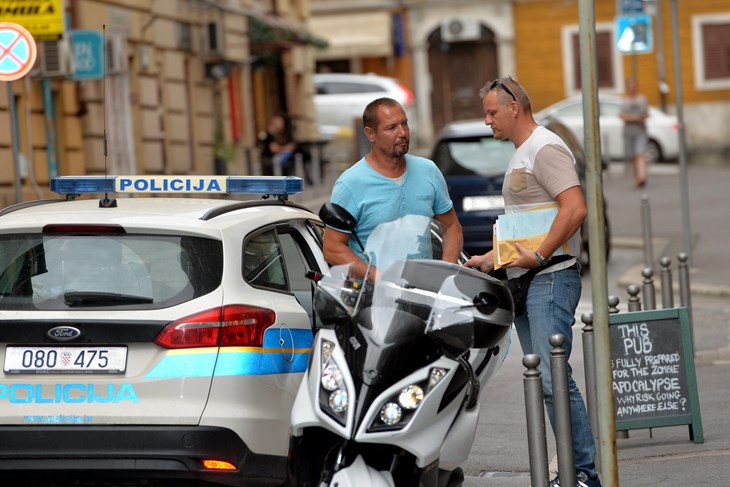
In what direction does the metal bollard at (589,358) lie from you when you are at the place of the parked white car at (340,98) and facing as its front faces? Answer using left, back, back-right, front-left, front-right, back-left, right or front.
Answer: left

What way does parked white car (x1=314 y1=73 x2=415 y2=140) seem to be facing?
to the viewer's left

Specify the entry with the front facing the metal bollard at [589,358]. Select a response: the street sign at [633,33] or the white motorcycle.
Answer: the street sign

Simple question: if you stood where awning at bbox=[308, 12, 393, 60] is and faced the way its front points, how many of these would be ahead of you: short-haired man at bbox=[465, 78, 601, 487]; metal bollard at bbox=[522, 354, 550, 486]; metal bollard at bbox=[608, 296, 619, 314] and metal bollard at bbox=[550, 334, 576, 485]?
4

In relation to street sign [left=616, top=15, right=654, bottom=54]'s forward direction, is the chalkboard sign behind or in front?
in front

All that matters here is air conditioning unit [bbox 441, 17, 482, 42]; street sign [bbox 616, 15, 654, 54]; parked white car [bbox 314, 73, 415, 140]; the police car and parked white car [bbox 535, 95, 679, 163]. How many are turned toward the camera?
2

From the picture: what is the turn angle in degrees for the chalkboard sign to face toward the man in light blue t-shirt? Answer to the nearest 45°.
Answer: approximately 45° to its right

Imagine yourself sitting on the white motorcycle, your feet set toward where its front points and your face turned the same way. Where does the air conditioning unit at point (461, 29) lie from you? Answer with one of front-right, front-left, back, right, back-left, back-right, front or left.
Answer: back-right

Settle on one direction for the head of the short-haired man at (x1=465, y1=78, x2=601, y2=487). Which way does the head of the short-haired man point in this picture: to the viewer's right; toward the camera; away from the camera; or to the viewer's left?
to the viewer's left

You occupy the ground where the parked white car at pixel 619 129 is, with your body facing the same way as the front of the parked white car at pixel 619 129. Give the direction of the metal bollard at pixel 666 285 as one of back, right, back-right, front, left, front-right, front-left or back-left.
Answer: left

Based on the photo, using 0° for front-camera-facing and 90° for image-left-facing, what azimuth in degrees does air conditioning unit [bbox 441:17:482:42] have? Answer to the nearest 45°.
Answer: approximately 0°

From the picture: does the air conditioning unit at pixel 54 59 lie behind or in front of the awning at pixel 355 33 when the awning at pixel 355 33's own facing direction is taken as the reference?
in front

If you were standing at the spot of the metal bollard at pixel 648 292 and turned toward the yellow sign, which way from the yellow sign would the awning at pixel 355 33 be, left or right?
right

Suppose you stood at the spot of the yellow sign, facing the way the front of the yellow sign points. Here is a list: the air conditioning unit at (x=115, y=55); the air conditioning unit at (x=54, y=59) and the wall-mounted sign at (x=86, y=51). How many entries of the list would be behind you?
3
